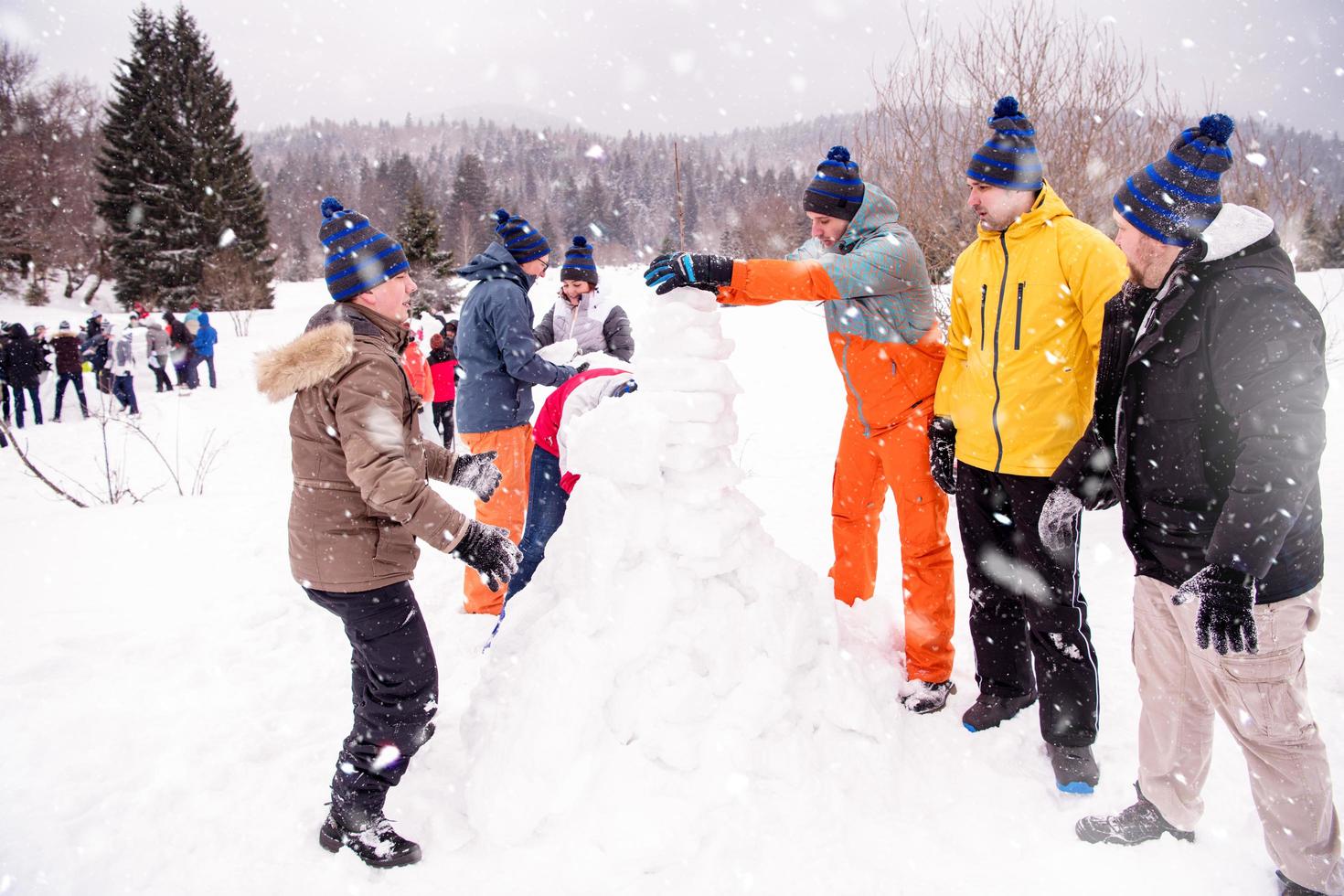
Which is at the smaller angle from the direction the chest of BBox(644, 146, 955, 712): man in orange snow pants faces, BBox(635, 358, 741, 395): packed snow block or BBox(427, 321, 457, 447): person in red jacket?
the packed snow block

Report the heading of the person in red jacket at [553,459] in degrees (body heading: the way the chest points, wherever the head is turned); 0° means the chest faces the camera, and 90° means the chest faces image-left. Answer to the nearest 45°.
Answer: approximately 270°

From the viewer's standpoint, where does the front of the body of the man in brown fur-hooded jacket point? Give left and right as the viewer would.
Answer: facing to the right of the viewer

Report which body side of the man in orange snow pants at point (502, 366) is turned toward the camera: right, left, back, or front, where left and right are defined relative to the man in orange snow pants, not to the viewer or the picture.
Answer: right

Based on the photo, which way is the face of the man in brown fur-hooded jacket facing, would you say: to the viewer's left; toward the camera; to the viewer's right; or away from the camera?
to the viewer's right

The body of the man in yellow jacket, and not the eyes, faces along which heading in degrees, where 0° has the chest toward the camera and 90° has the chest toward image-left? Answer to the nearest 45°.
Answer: approximately 45°
